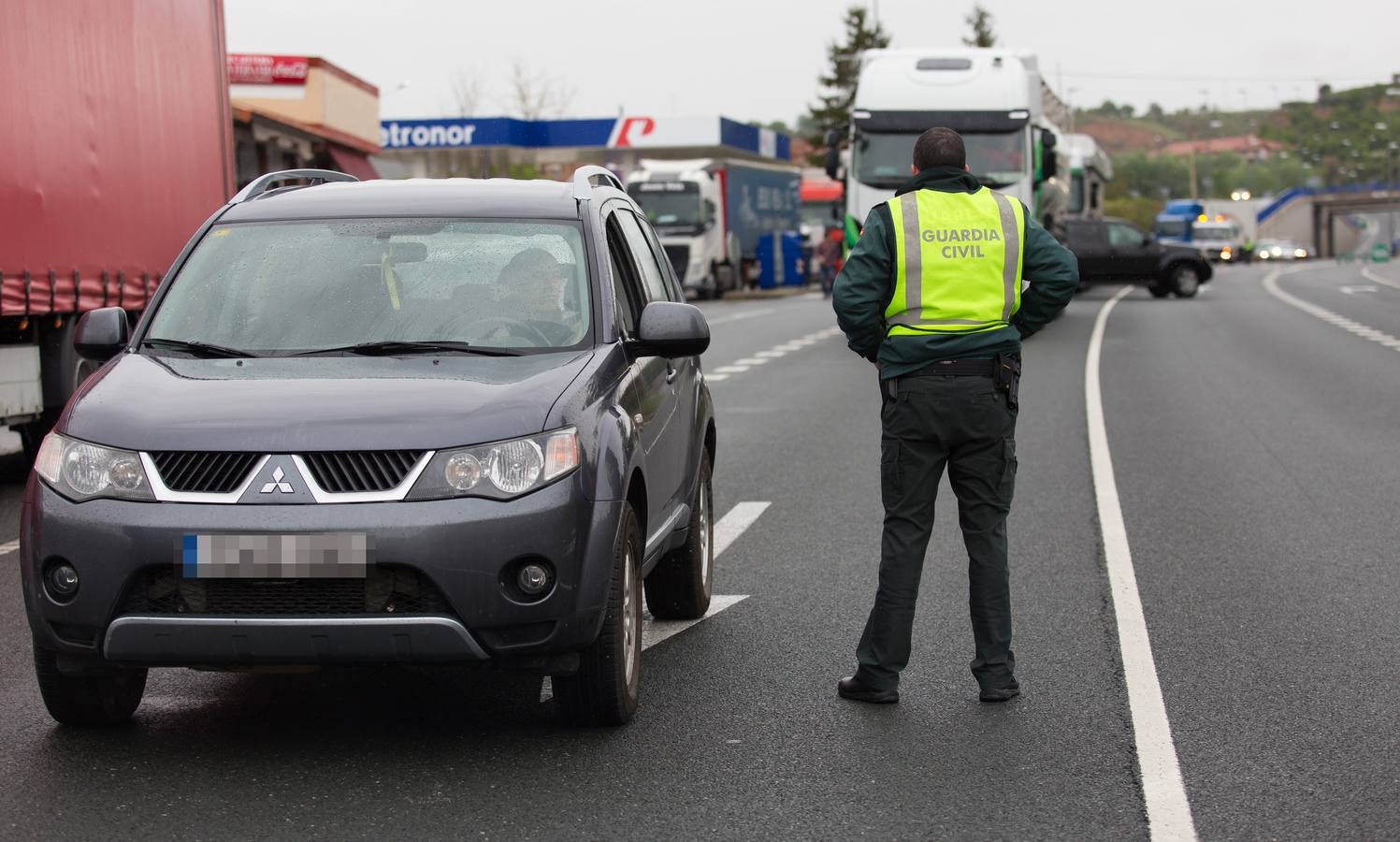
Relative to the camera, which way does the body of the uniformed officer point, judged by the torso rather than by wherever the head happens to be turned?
away from the camera

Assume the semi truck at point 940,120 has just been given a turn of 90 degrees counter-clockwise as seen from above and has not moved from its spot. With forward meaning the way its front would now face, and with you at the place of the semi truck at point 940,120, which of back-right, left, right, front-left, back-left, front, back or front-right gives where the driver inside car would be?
right

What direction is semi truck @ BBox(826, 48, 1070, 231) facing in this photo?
toward the camera

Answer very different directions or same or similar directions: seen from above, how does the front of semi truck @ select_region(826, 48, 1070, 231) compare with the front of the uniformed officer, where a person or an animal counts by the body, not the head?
very different directions

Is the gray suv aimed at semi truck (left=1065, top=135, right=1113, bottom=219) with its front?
no

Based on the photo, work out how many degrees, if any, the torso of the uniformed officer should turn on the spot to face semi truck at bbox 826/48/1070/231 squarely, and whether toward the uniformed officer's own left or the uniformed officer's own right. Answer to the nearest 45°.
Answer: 0° — they already face it

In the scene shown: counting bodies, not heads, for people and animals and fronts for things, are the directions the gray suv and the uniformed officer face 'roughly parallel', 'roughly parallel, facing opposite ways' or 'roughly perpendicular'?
roughly parallel, facing opposite ways

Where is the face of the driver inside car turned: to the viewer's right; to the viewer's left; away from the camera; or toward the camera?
toward the camera

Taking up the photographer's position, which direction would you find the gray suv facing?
facing the viewer

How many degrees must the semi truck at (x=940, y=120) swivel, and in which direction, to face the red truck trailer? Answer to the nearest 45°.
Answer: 0° — it already faces it

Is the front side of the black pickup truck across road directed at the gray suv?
no

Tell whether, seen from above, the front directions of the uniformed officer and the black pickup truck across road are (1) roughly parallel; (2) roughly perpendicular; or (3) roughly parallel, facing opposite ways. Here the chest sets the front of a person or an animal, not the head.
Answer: roughly perpendicular

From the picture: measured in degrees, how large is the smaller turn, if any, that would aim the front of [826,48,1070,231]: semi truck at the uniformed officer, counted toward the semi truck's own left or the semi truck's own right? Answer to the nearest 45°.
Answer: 0° — it already faces them

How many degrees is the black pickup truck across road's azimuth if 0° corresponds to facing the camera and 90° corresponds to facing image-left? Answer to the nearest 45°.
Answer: approximately 270°

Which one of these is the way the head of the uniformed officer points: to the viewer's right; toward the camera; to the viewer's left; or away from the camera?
away from the camera

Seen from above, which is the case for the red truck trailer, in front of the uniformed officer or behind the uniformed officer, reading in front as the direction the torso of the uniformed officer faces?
in front

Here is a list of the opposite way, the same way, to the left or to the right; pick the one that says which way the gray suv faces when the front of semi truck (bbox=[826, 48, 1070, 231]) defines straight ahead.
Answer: the same way

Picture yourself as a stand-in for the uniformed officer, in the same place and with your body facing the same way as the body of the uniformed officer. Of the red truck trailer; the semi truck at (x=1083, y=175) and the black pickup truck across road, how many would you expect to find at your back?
0
